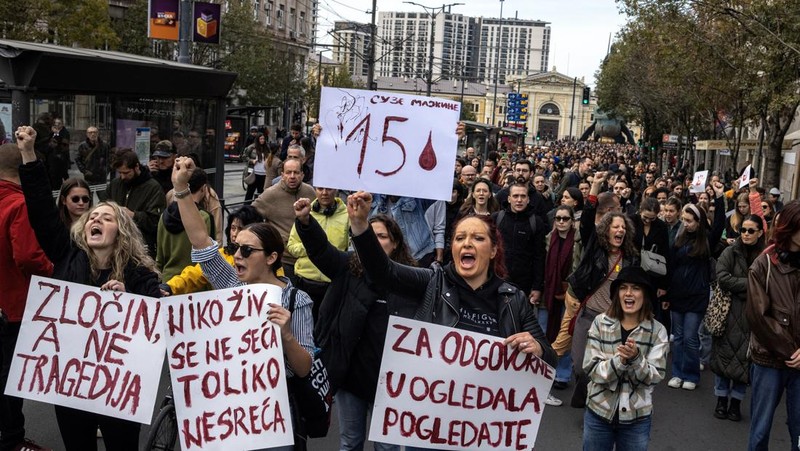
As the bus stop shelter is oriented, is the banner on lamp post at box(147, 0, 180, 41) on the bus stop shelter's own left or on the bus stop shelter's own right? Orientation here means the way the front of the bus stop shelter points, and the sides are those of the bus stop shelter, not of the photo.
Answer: on the bus stop shelter's own left

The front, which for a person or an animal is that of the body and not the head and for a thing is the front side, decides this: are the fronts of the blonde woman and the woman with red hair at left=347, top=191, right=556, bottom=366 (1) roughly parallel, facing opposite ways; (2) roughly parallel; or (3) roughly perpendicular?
roughly parallel

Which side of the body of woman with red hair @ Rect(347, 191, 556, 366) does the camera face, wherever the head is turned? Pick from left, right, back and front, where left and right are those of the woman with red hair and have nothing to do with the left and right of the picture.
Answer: front

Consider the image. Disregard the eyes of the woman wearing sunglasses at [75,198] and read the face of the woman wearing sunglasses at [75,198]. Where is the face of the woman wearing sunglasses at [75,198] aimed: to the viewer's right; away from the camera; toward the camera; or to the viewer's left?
toward the camera

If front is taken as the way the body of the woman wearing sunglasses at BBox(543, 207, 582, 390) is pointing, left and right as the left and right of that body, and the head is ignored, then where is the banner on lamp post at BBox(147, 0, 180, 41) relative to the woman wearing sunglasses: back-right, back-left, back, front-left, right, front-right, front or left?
back-right

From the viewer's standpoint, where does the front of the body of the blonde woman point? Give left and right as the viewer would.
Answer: facing the viewer

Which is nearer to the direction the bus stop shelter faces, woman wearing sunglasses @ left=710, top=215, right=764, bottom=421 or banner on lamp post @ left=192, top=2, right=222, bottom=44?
the woman wearing sunglasses

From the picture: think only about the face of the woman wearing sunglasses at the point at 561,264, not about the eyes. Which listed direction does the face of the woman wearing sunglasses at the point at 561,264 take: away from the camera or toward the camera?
toward the camera

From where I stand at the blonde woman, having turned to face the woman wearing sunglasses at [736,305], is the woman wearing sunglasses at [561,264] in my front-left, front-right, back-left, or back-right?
front-left

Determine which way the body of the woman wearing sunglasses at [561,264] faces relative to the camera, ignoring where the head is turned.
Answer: toward the camera

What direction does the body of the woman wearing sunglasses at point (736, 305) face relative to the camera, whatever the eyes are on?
toward the camera

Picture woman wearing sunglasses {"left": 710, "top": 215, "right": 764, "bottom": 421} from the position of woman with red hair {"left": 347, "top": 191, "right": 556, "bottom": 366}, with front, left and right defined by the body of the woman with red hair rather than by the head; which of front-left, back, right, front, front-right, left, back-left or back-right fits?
back-left

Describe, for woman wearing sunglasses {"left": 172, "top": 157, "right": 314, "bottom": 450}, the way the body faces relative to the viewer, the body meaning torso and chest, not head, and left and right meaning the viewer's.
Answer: facing the viewer and to the left of the viewer

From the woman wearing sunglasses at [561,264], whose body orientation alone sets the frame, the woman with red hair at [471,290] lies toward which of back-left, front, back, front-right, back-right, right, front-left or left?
front

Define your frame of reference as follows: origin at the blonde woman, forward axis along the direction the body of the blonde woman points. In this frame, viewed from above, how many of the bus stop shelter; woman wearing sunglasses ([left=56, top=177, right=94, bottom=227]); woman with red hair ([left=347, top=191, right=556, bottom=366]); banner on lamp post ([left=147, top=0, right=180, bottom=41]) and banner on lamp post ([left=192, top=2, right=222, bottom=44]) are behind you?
4
